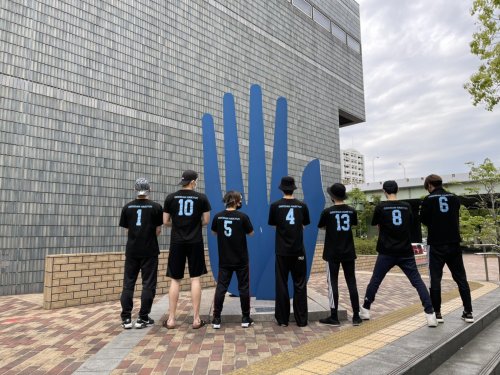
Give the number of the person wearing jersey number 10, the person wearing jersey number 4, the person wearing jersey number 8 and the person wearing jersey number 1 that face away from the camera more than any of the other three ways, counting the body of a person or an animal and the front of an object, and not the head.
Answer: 4

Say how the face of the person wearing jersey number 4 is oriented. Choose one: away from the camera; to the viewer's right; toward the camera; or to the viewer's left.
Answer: away from the camera

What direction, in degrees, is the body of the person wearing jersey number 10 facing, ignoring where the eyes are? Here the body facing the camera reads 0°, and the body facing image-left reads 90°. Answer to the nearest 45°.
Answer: approximately 180°

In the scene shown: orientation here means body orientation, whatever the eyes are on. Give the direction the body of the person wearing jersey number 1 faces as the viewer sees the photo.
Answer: away from the camera

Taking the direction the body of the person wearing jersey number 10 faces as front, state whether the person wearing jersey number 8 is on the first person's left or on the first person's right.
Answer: on the first person's right

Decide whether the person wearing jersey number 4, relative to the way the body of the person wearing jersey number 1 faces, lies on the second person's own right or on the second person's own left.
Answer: on the second person's own right

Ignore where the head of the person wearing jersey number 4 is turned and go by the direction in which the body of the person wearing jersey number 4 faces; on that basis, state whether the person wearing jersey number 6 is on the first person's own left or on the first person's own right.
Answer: on the first person's own right

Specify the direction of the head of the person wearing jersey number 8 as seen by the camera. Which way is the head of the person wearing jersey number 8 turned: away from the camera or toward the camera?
away from the camera

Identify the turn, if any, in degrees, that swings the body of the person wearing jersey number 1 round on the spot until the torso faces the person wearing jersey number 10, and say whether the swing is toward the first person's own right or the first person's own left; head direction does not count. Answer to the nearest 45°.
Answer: approximately 135° to the first person's own right

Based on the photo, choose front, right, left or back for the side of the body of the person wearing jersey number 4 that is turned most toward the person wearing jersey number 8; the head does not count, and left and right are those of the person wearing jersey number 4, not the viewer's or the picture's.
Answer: right

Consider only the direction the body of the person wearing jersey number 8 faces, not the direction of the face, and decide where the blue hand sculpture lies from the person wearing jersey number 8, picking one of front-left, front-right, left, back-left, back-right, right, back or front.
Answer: left

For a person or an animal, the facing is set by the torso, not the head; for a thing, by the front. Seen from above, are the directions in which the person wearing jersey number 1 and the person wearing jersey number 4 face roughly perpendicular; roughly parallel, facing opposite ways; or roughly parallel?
roughly parallel

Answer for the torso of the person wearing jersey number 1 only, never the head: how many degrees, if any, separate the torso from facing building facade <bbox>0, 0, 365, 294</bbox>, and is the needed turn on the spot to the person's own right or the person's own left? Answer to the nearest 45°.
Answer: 0° — they already face it

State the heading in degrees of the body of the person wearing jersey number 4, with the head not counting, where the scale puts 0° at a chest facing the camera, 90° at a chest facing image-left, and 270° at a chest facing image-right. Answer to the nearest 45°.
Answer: approximately 180°

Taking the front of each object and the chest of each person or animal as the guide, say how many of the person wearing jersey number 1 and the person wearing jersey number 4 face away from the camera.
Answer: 2
